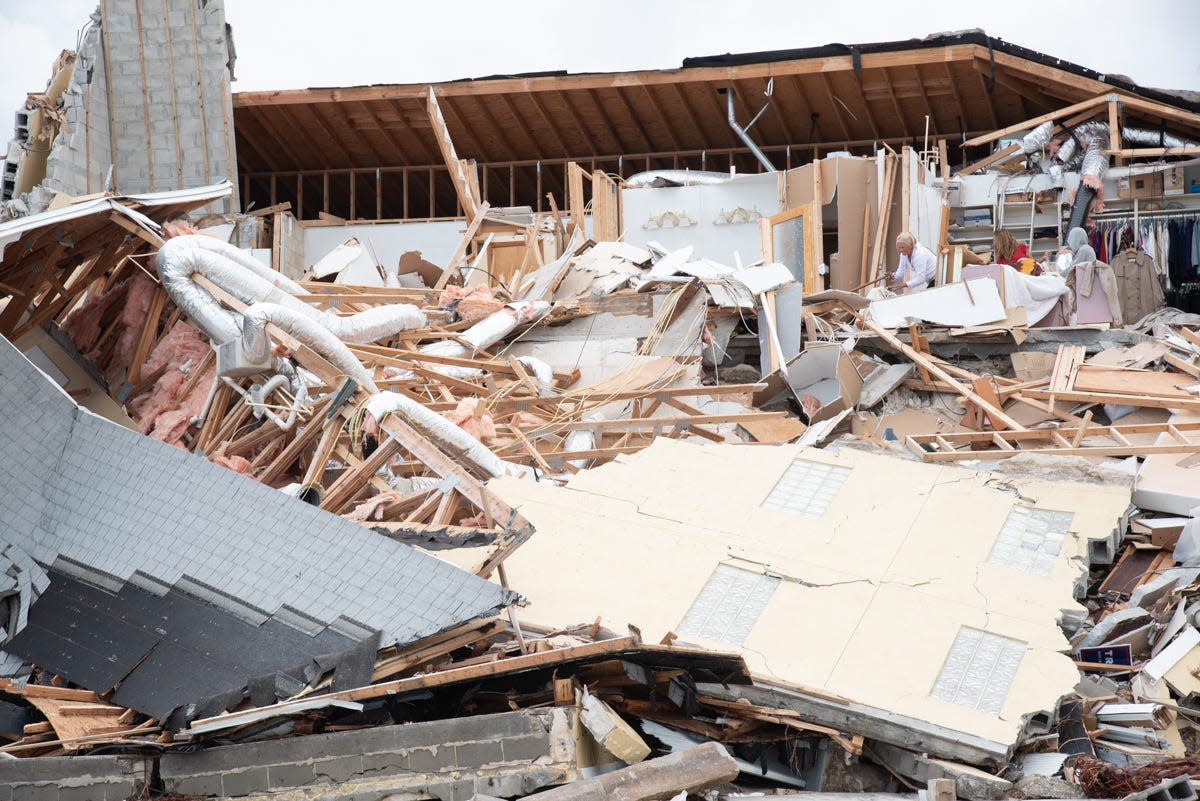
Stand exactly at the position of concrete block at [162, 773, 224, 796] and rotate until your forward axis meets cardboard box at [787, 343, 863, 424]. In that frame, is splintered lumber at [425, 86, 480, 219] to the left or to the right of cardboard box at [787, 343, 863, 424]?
left

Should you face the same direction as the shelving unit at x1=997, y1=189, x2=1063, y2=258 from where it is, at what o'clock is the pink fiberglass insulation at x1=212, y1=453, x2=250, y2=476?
The pink fiberglass insulation is roughly at 1 o'clock from the shelving unit.

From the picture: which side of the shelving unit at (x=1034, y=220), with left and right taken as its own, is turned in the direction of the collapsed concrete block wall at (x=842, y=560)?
front

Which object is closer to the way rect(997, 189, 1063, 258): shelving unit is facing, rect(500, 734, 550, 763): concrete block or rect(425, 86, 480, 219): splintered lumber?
the concrete block

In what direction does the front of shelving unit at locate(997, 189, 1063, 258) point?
toward the camera

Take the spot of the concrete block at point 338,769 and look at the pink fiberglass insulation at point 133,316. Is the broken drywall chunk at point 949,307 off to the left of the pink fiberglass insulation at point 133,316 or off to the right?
right

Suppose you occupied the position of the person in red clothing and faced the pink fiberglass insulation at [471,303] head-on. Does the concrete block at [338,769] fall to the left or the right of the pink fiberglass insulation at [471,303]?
left

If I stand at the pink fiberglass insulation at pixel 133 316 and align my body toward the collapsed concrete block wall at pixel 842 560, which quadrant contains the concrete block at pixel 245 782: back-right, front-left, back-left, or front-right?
front-right

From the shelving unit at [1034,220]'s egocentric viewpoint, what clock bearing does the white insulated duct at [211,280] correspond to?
The white insulated duct is roughly at 1 o'clock from the shelving unit.

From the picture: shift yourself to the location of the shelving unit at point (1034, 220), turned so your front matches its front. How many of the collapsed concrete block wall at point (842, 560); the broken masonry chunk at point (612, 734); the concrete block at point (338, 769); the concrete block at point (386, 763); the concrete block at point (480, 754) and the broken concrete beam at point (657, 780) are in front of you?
6

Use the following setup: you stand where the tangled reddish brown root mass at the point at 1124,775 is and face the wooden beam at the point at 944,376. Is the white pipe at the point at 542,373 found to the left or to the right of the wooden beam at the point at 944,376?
left

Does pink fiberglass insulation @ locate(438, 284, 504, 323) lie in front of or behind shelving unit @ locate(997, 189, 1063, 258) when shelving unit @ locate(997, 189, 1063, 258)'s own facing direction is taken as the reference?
in front

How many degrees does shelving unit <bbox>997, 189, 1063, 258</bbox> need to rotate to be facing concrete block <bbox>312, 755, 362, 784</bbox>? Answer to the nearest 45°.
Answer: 0° — it already faces it

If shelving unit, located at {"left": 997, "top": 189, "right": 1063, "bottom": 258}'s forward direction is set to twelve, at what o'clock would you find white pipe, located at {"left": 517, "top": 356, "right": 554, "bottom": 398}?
The white pipe is roughly at 1 o'clock from the shelving unit.

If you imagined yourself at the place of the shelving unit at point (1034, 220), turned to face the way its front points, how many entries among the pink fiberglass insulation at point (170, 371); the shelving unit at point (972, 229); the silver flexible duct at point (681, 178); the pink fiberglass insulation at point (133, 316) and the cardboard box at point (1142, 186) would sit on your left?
1

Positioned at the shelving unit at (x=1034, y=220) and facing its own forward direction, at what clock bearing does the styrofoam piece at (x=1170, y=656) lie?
The styrofoam piece is roughly at 12 o'clock from the shelving unit.

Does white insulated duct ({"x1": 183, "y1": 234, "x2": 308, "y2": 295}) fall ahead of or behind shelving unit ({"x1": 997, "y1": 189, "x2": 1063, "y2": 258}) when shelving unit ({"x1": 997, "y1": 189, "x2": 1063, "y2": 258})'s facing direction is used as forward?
ahead

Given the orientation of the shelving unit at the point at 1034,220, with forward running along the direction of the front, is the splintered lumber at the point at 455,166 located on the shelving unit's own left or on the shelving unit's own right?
on the shelving unit's own right

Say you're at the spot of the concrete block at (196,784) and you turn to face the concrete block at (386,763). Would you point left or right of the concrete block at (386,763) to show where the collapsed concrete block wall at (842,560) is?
left
